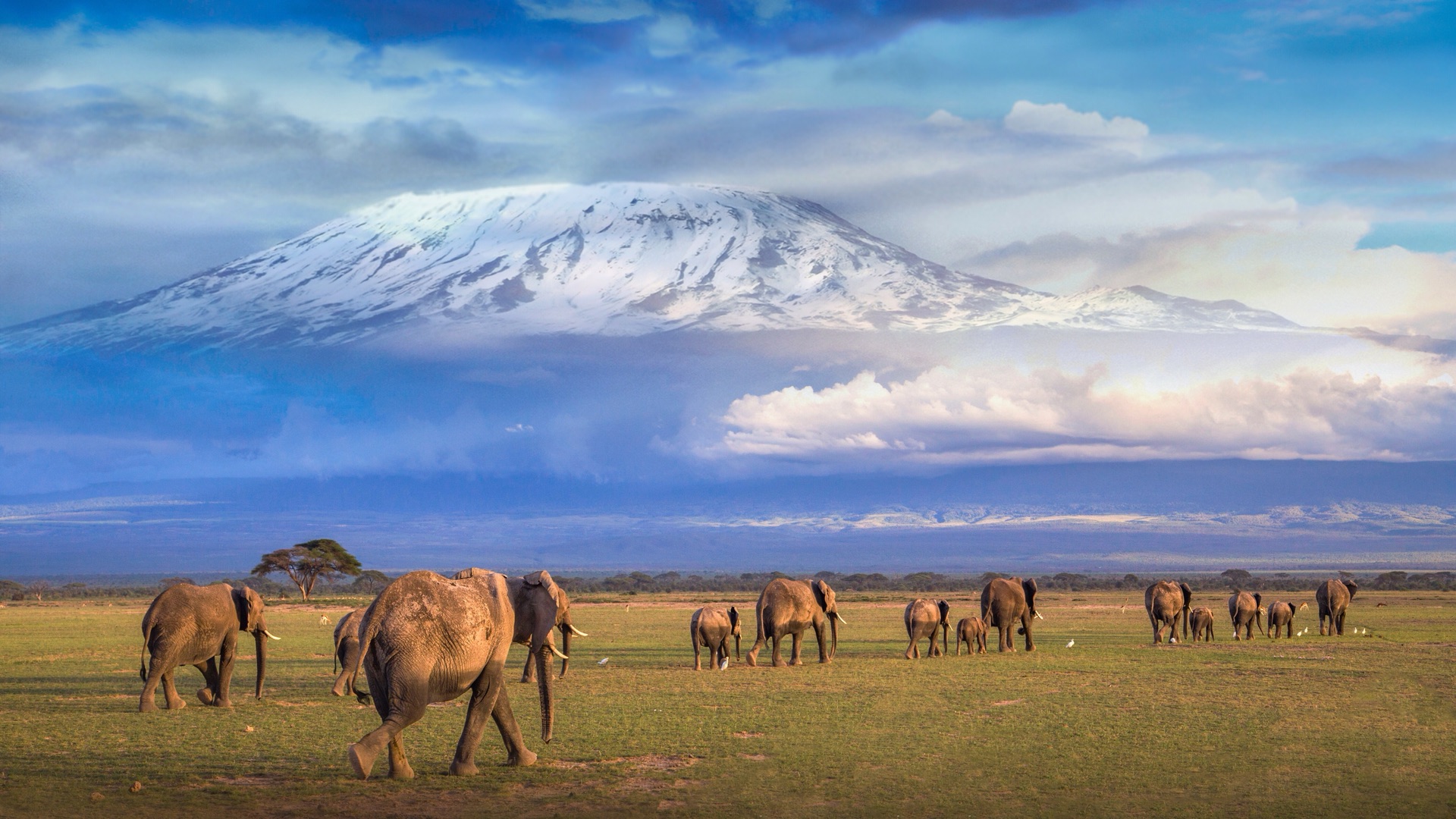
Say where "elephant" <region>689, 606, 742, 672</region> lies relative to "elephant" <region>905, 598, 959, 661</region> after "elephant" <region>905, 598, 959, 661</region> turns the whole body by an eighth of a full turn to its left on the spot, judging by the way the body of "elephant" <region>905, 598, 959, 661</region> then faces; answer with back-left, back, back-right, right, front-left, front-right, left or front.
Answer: back-left

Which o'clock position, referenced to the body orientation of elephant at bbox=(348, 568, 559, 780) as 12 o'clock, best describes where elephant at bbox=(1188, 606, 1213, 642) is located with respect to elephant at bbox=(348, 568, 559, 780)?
elephant at bbox=(1188, 606, 1213, 642) is roughly at 12 o'clock from elephant at bbox=(348, 568, 559, 780).

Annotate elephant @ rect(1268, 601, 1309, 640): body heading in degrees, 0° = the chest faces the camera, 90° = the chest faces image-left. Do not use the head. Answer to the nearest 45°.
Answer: approximately 225°

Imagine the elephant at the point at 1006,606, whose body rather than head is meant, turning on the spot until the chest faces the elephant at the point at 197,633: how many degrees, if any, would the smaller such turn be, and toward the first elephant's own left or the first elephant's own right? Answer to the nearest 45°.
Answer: approximately 180°

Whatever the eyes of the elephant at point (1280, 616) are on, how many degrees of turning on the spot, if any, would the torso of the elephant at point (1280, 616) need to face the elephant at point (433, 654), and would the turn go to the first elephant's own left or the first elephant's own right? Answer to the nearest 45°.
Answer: approximately 135° to the first elephant's own right

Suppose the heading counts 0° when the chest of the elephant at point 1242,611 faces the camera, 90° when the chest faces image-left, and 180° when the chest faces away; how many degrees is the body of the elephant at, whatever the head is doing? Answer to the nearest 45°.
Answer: approximately 225°

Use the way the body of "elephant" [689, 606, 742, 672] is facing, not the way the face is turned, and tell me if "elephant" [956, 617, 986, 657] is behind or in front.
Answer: in front

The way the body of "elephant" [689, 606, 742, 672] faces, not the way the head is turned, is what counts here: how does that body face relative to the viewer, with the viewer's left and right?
facing away from the viewer and to the right of the viewer

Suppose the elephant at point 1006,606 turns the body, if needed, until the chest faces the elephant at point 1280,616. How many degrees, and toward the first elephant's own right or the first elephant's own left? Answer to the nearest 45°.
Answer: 0° — it already faces it

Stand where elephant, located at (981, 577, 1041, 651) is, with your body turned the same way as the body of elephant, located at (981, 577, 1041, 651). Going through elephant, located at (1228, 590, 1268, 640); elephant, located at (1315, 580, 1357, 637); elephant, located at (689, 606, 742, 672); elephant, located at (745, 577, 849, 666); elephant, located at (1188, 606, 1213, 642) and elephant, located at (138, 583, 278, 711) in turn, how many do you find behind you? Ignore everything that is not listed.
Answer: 3

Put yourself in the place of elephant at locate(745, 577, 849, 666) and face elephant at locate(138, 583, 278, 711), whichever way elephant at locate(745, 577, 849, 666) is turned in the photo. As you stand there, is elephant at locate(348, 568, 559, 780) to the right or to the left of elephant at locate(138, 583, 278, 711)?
left
